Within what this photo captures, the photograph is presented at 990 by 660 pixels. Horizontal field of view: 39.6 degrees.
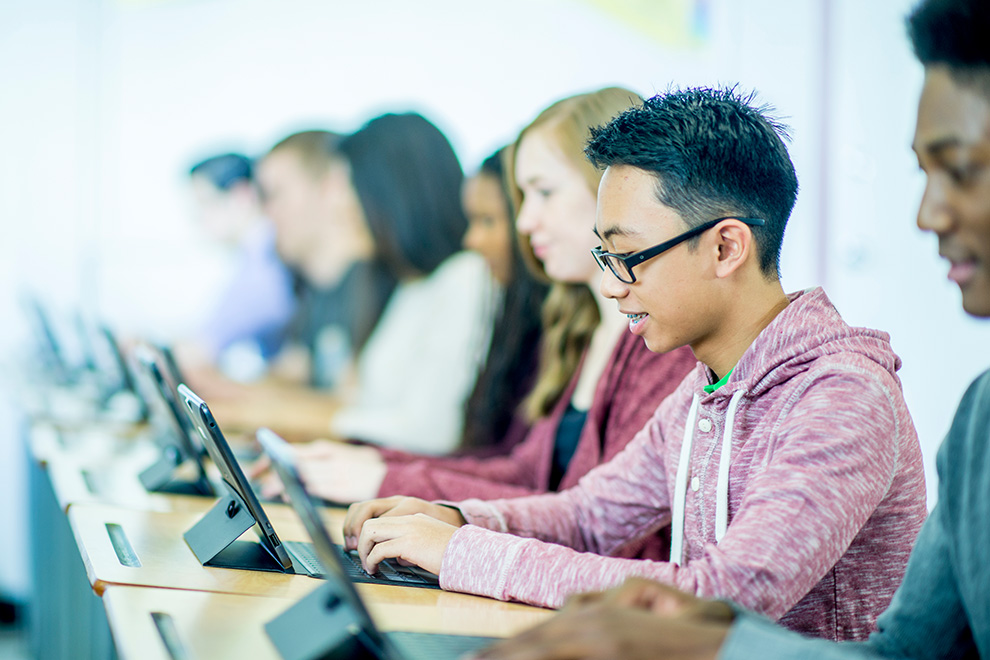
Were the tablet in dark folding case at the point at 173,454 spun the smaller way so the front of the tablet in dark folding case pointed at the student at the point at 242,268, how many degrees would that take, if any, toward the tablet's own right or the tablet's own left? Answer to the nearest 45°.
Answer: approximately 90° to the tablet's own left

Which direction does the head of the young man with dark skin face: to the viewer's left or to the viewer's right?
to the viewer's left

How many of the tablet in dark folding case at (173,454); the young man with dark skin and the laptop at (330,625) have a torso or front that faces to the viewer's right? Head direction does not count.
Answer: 2

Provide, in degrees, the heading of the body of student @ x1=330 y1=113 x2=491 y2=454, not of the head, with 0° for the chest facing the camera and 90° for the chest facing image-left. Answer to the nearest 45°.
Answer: approximately 90°

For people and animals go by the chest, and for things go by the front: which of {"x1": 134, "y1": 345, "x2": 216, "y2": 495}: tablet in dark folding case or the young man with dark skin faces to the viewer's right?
the tablet in dark folding case

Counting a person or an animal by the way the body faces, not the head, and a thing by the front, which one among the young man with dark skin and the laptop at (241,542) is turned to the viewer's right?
the laptop

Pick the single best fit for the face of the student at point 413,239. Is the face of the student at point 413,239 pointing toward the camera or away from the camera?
away from the camera

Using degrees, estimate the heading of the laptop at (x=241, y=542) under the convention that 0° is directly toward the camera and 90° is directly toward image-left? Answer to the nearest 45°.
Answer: approximately 270°

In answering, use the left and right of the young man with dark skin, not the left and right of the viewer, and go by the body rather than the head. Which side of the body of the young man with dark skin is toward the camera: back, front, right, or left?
left

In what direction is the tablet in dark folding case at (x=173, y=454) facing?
to the viewer's right

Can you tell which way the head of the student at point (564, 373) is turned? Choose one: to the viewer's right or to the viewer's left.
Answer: to the viewer's left

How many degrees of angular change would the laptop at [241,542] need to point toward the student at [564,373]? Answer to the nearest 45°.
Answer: approximately 45° to its left

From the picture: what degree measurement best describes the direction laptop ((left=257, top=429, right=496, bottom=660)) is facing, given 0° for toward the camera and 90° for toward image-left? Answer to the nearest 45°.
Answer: approximately 270°

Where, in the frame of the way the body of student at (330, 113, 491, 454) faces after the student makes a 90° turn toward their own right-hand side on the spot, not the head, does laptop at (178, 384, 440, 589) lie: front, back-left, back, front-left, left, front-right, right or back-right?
back
